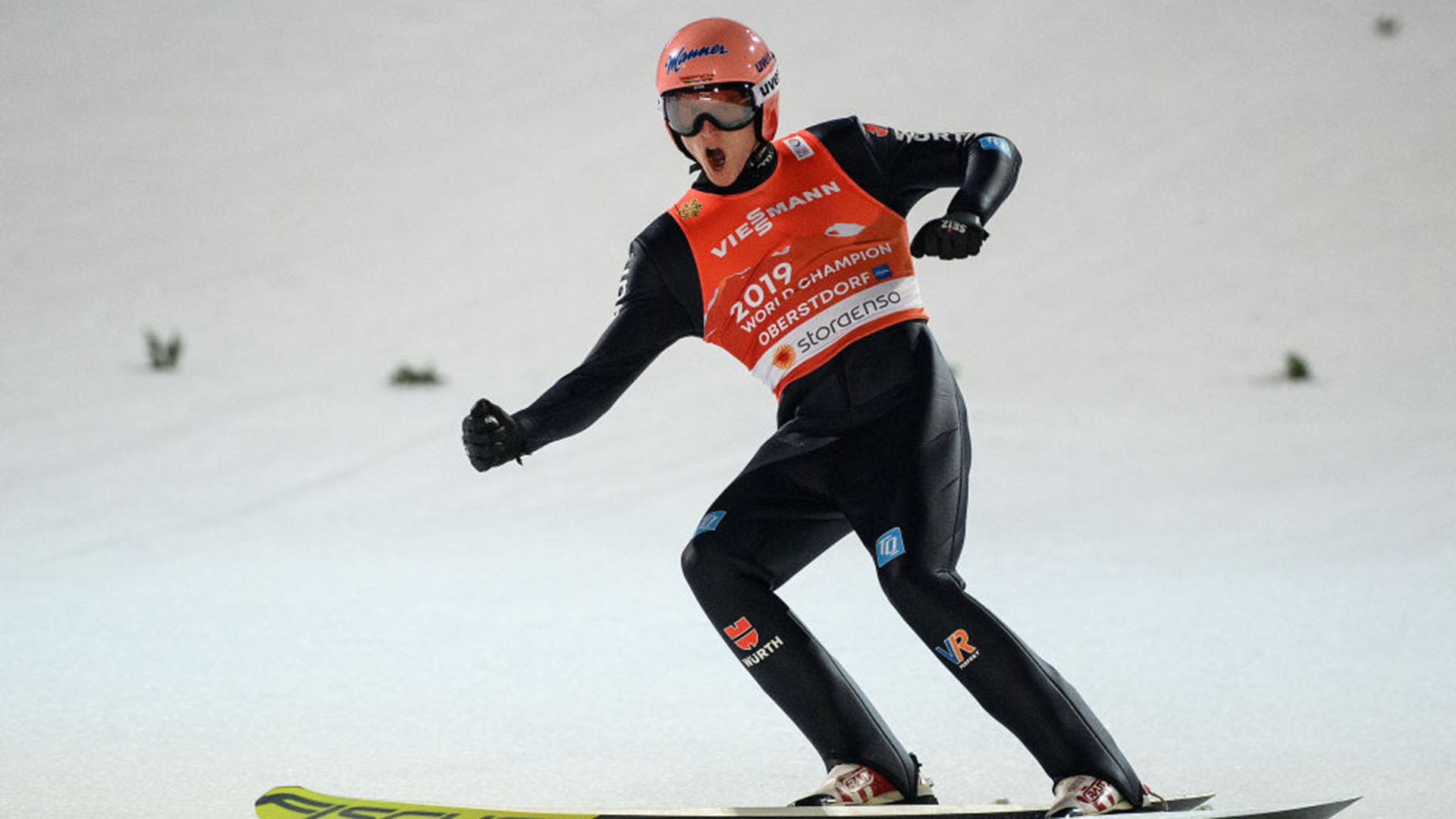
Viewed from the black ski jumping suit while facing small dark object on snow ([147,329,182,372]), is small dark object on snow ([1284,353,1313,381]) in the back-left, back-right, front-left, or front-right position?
front-right

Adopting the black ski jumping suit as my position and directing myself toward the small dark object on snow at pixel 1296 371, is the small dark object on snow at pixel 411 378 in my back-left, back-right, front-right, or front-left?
front-left

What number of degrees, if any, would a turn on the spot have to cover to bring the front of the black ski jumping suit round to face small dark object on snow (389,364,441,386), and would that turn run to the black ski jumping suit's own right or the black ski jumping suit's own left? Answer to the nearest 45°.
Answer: approximately 135° to the black ski jumping suit's own right

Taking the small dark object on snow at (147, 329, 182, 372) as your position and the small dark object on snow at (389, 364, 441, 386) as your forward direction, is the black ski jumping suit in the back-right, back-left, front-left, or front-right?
front-right

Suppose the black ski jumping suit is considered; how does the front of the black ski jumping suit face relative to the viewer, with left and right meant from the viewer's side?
facing the viewer and to the left of the viewer

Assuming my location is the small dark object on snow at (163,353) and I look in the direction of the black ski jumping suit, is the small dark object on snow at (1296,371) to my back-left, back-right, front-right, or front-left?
front-left

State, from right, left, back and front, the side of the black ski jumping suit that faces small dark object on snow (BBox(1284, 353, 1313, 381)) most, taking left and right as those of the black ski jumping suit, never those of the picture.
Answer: back

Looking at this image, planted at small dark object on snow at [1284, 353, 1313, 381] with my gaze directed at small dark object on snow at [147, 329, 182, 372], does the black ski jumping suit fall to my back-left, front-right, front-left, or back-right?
front-left

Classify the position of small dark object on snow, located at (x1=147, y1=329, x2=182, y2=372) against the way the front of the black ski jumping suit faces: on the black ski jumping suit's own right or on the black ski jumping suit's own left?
on the black ski jumping suit's own right
